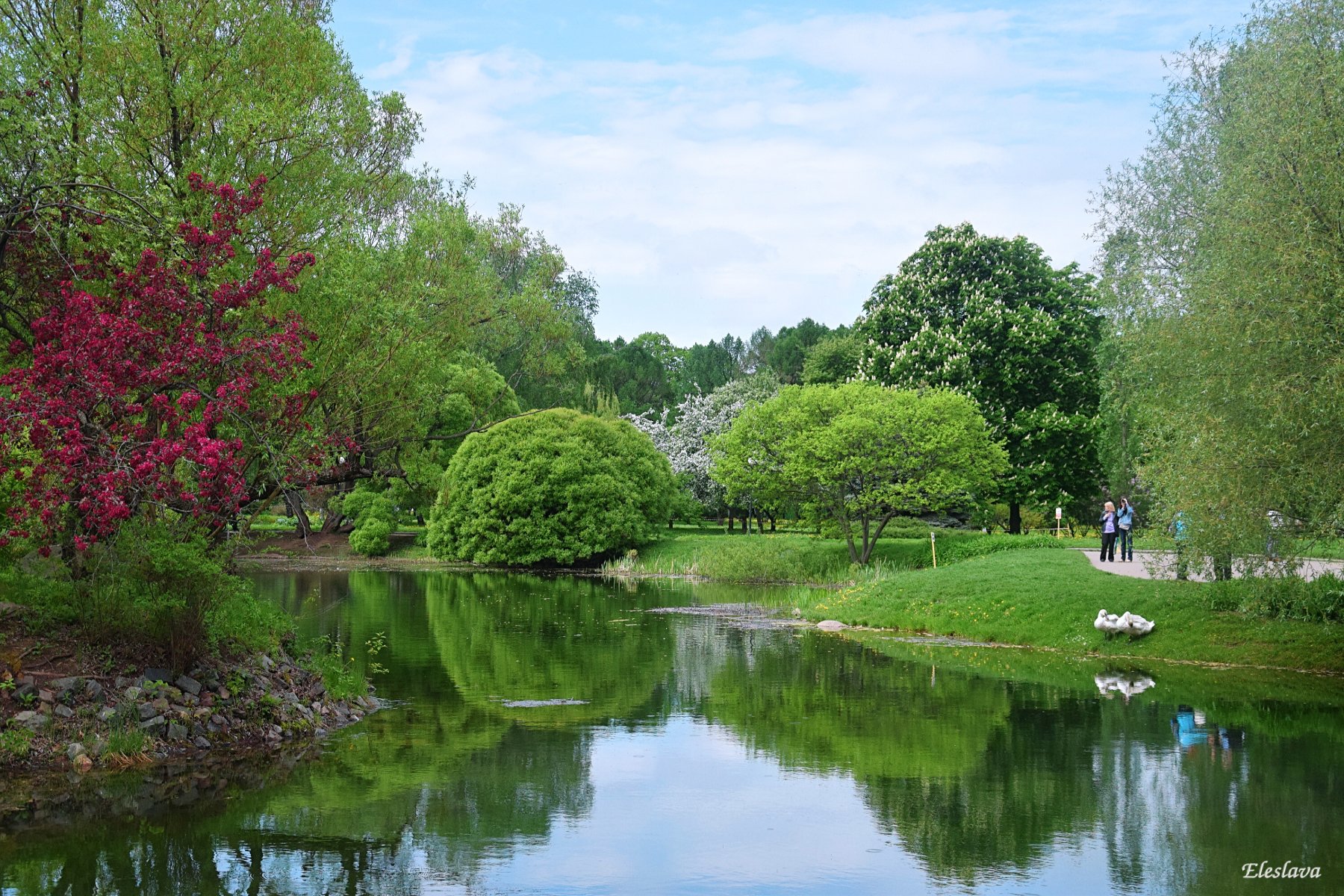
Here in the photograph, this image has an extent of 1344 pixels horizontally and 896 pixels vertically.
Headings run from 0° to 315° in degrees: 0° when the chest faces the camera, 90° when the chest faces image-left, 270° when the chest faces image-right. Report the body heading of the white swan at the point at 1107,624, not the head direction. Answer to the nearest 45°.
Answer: approximately 90°

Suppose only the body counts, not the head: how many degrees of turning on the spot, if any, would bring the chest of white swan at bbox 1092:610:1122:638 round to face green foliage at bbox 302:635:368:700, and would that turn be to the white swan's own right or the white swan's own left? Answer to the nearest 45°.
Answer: approximately 45° to the white swan's own left

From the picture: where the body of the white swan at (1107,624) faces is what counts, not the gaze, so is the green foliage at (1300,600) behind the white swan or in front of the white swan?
behind

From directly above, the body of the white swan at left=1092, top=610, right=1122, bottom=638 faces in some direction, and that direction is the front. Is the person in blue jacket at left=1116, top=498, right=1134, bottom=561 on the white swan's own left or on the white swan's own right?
on the white swan's own right

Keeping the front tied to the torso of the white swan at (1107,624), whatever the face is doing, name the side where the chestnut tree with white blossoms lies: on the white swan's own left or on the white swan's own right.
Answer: on the white swan's own right
